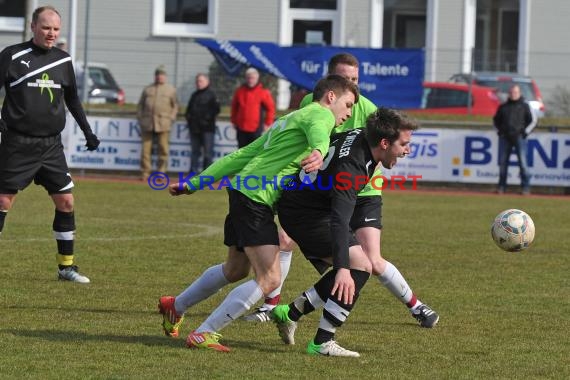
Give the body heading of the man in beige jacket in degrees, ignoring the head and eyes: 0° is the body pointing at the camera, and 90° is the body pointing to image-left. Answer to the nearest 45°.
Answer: approximately 0°

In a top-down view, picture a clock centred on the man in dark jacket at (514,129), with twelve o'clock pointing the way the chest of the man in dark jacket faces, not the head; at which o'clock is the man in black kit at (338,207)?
The man in black kit is roughly at 12 o'clock from the man in dark jacket.

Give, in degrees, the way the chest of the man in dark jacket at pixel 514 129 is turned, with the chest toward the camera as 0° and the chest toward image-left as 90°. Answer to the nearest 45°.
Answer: approximately 0°

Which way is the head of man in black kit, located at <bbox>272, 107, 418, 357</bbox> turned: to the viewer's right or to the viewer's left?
to the viewer's right

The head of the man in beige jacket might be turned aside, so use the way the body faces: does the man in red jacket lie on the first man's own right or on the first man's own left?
on the first man's own left

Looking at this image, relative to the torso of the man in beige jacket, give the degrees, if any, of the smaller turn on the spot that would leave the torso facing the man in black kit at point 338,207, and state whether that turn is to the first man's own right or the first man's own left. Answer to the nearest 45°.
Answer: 0° — they already face them

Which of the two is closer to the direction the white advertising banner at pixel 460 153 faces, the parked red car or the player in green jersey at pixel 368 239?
the player in green jersey

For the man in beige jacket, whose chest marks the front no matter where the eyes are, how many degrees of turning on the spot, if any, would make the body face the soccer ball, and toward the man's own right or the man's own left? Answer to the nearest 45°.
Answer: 0° — they already face it

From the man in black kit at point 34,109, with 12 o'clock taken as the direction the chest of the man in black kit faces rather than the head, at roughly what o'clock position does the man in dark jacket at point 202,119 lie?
The man in dark jacket is roughly at 8 o'clock from the man in black kit.

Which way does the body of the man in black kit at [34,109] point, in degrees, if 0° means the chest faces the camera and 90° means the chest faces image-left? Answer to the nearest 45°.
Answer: approximately 315°

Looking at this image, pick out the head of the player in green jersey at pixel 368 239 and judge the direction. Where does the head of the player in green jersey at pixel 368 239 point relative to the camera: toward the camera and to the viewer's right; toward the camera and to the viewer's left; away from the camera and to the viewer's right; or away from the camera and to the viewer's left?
toward the camera and to the viewer's right
